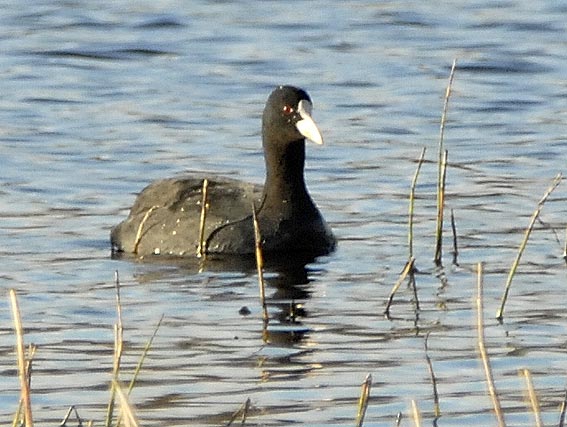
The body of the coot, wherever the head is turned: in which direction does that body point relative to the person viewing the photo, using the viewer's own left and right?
facing to the right of the viewer

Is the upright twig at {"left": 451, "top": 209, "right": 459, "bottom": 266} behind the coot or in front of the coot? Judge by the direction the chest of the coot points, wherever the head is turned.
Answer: in front

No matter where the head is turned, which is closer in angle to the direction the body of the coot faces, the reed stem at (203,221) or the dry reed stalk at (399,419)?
the dry reed stalk

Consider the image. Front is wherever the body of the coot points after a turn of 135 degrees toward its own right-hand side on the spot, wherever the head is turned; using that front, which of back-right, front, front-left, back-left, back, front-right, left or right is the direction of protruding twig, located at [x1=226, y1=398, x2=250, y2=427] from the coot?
front-left

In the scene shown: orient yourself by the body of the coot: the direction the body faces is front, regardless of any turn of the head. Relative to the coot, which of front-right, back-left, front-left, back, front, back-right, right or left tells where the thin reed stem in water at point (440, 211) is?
front-right

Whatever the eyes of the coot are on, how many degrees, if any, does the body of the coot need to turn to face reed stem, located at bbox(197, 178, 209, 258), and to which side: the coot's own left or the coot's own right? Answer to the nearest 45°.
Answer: approximately 135° to the coot's own right

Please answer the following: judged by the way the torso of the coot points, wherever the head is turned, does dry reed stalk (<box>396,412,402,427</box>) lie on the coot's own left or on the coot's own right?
on the coot's own right
